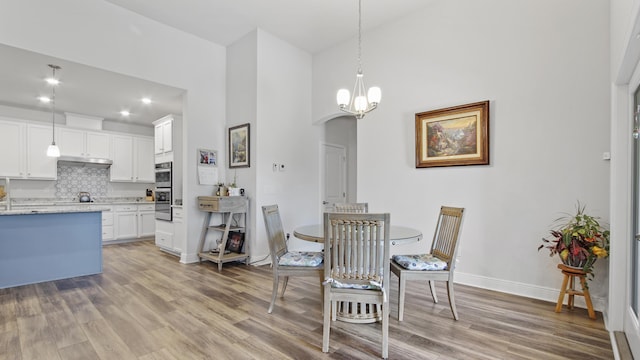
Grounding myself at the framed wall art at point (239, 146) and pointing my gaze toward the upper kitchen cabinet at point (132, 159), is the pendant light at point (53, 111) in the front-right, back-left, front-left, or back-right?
front-left

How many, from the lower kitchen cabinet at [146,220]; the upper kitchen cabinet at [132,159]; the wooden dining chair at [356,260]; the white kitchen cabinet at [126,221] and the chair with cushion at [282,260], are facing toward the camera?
3

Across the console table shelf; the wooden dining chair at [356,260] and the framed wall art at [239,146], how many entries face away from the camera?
1

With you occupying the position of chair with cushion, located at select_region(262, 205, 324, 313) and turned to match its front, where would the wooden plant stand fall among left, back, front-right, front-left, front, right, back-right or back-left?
front

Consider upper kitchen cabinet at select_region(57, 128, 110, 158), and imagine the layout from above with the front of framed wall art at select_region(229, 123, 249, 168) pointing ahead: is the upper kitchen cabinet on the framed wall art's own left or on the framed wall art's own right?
on the framed wall art's own right

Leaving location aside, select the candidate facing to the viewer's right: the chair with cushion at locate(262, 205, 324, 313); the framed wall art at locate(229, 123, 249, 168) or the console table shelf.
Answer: the chair with cushion

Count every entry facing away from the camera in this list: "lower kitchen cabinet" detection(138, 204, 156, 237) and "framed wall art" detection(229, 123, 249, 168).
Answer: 0

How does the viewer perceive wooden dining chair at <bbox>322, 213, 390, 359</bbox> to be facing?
facing away from the viewer

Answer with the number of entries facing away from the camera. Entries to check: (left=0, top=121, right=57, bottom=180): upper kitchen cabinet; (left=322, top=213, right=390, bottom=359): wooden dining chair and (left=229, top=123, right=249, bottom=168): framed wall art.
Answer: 1

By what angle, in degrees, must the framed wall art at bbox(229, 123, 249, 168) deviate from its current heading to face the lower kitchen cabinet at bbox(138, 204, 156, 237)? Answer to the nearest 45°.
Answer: approximately 90° to its right

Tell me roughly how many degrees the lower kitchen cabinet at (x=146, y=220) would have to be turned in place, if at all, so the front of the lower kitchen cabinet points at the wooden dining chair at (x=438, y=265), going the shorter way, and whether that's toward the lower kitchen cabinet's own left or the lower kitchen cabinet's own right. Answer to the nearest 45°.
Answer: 0° — it already faces it

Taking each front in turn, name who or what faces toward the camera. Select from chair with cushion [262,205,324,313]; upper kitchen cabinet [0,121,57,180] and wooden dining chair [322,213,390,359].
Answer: the upper kitchen cabinet

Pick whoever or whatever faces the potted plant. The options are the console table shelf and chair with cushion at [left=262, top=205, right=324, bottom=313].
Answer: the chair with cushion

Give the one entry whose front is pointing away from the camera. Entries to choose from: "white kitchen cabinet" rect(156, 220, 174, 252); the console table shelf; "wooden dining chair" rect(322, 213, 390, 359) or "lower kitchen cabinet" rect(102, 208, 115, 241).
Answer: the wooden dining chair

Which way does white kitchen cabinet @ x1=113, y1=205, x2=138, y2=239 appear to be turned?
toward the camera

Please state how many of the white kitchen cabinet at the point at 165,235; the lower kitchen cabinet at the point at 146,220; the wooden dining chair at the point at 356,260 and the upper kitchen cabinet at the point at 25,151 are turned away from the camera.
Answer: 1

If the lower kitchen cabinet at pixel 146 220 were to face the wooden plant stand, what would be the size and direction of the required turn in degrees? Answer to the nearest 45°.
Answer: approximately 45° to its left

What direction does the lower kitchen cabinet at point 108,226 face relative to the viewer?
toward the camera

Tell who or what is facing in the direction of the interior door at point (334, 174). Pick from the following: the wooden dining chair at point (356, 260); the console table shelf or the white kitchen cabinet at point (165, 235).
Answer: the wooden dining chair

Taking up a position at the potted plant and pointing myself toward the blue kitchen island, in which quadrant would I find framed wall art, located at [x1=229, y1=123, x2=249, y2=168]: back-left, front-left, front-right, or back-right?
front-right

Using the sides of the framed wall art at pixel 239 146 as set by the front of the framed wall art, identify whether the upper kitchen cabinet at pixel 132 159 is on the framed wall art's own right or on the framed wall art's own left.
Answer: on the framed wall art's own right

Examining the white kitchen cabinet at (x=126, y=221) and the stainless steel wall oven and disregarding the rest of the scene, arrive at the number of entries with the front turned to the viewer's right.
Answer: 0

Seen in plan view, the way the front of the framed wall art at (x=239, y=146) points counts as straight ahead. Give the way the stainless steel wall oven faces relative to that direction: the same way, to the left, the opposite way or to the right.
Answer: the same way

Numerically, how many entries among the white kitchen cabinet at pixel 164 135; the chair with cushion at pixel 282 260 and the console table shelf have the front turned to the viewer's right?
1

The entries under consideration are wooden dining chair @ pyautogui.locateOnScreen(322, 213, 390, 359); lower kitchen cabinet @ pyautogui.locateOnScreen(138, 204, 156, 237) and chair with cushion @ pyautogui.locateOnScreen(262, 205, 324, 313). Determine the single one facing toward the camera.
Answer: the lower kitchen cabinet
